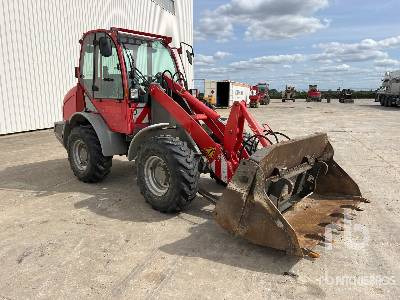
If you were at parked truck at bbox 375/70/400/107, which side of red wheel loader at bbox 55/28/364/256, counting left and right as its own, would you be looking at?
left

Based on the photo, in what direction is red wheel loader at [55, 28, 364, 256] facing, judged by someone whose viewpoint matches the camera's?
facing the viewer and to the right of the viewer
